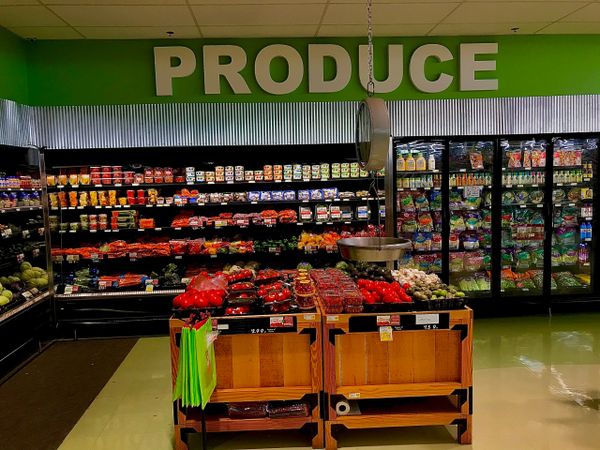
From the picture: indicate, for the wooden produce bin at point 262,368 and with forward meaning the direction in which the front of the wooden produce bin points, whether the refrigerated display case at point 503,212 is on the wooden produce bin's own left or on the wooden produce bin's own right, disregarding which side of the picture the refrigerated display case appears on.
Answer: on the wooden produce bin's own left

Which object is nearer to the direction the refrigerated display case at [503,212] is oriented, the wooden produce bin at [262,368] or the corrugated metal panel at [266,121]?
the wooden produce bin

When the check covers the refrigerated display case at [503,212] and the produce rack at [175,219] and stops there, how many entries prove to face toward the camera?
2

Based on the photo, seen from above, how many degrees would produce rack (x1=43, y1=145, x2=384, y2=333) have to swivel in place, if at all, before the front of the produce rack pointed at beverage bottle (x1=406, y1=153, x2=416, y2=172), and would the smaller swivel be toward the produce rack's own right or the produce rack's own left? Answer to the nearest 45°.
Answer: approximately 90° to the produce rack's own left

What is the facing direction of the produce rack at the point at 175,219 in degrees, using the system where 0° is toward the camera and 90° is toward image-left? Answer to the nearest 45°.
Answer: approximately 0°

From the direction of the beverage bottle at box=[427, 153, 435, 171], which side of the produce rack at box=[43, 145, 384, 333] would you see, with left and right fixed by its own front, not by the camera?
left

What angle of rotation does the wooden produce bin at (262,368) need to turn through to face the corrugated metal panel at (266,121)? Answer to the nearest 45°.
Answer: approximately 180°

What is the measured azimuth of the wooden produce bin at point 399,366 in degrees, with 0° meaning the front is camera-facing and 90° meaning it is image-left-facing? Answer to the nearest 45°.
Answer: approximately 0°

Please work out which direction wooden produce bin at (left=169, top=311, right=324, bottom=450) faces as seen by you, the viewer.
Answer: facing the viewer

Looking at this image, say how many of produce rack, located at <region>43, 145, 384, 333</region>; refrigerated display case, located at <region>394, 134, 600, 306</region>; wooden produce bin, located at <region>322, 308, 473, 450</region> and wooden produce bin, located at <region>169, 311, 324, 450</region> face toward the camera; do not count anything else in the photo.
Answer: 4

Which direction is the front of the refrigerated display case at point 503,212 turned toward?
toward the camera

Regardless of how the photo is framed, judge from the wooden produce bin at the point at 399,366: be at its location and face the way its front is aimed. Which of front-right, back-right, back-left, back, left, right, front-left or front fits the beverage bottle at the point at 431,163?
back

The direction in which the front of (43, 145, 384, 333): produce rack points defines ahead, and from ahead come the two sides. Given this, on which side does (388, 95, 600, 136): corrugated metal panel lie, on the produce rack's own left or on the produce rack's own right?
on the produce rack's own left

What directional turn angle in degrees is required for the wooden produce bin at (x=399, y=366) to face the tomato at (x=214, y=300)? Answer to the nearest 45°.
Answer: approximately 90° to its right

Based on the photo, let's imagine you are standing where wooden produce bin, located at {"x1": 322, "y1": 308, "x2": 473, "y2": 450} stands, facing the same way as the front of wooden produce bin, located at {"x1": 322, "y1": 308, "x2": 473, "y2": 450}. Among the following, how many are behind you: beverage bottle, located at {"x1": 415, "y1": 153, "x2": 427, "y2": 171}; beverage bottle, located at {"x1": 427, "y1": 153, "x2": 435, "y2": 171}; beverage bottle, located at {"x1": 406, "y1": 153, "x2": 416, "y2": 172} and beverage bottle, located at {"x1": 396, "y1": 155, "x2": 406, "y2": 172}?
4

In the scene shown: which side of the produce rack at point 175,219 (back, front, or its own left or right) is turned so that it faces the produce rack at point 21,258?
right

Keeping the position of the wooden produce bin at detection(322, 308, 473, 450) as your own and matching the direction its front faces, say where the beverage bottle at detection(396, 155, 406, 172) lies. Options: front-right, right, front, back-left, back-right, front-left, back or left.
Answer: back
